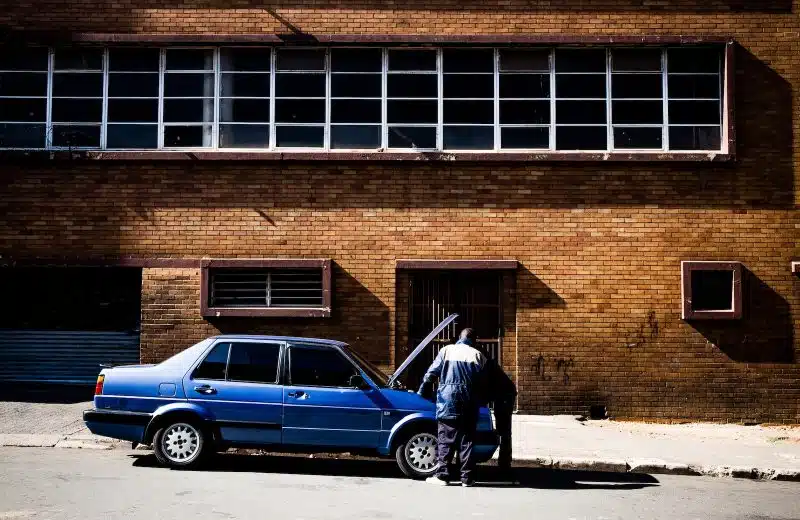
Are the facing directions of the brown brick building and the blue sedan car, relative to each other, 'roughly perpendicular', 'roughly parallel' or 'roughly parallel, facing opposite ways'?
roughly perpendicular

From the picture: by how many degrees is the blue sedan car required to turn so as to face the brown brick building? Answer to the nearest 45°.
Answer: approximately 45° to its left

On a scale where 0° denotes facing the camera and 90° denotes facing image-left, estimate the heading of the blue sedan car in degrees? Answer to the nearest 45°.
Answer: approximately 270°

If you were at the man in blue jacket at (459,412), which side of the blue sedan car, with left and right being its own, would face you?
front

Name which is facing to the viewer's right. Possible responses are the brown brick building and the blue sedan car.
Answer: the blue sedan car

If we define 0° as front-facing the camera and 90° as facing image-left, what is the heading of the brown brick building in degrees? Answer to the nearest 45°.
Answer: approximately 0°

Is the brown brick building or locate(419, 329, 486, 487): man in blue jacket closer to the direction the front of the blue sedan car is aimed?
the man in blue jacket

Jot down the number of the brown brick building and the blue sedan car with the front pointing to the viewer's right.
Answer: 1

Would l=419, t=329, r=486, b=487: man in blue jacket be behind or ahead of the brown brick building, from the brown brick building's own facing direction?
ahead

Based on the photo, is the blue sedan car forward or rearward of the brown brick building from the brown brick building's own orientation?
forward
